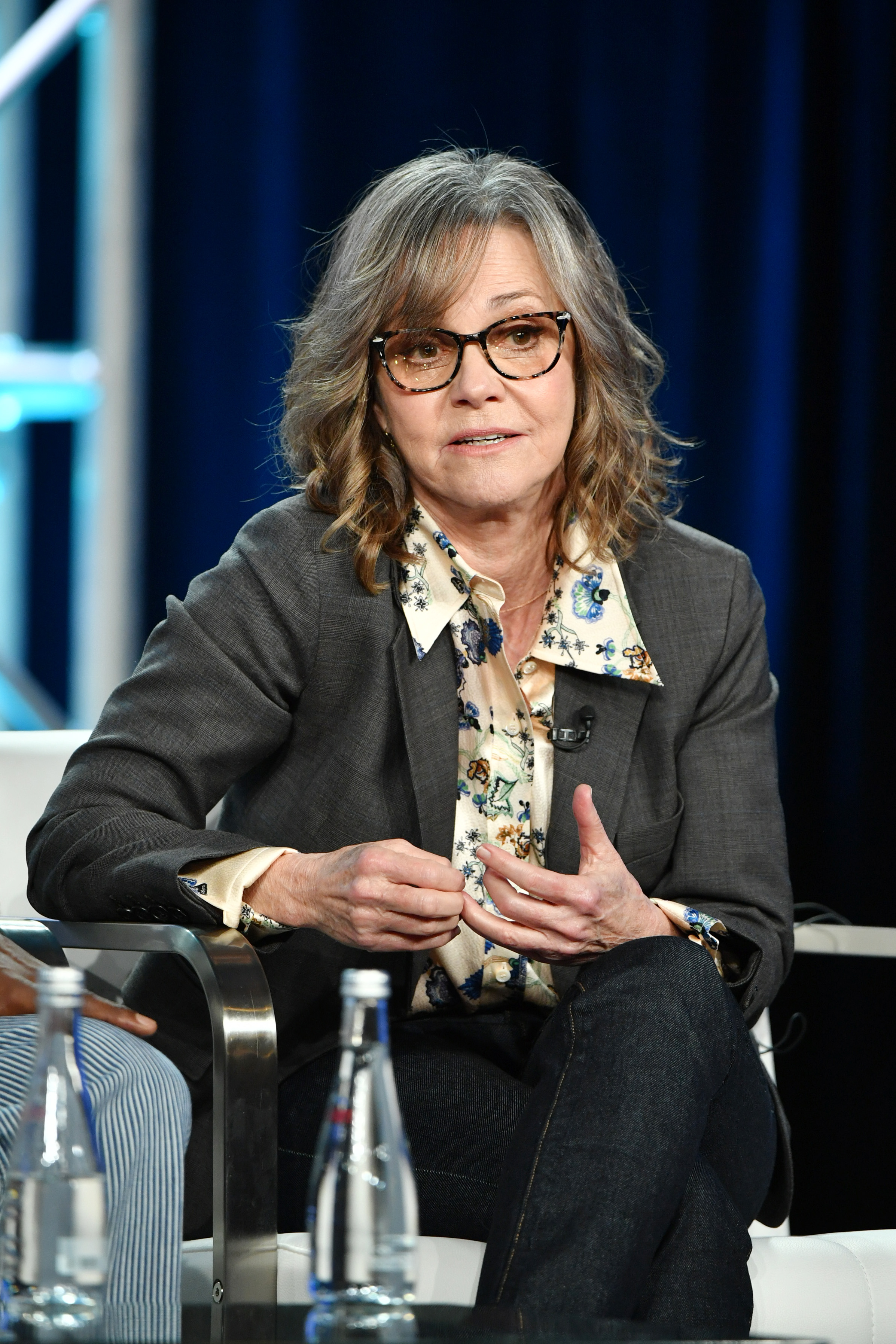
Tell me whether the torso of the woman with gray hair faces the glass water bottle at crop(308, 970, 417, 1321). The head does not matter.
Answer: yes

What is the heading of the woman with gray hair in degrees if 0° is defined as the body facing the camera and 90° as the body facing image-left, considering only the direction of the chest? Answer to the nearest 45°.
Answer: approximately 0°
